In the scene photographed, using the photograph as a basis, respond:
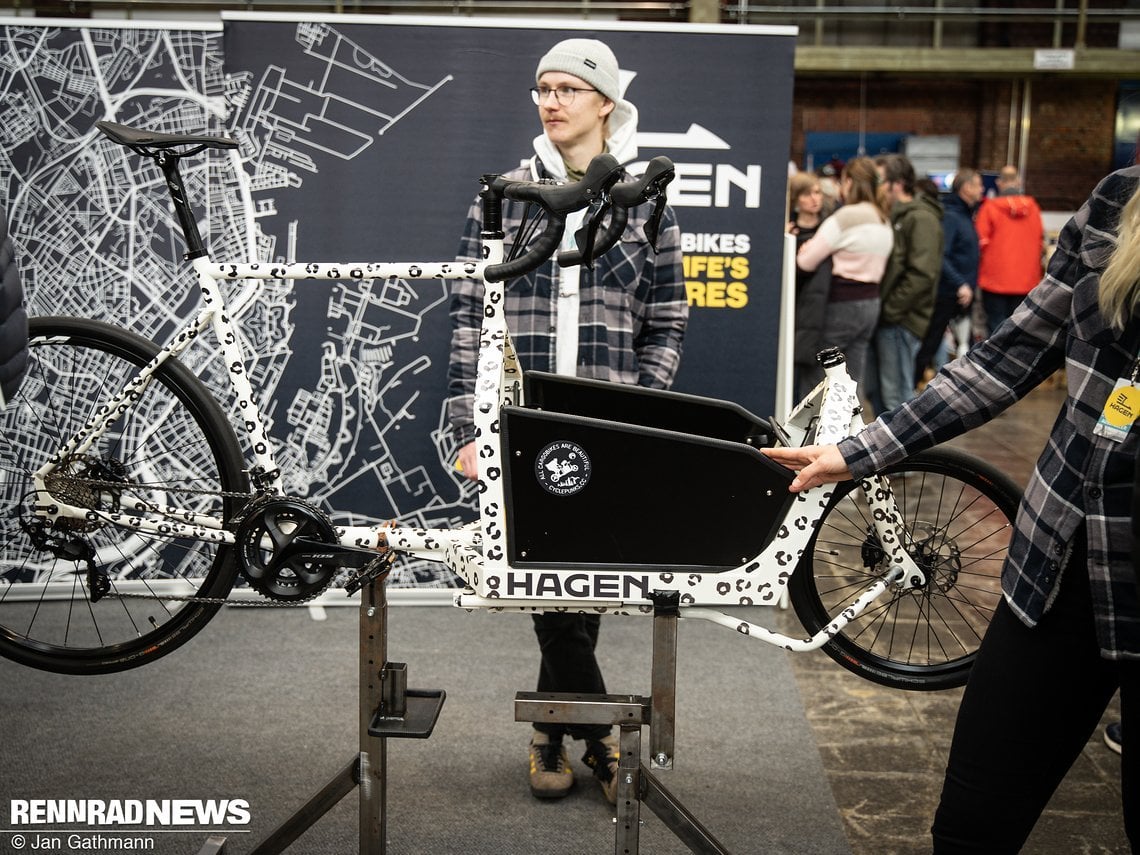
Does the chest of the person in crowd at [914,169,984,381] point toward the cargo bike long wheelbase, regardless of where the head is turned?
no

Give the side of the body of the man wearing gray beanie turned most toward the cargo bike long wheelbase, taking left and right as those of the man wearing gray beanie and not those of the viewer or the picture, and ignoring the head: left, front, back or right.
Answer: front

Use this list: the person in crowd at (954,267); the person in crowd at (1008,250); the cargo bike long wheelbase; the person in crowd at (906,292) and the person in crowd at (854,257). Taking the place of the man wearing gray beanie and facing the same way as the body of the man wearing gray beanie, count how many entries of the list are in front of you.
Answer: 1

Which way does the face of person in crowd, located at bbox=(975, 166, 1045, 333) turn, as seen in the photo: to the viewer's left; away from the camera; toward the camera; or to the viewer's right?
away from the camera

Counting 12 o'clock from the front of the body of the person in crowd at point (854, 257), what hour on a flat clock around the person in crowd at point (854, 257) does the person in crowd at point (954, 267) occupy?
the person in crowd at point (954, 267) is roughly at 2 o'clock from the person in crowd at point (854, 257).

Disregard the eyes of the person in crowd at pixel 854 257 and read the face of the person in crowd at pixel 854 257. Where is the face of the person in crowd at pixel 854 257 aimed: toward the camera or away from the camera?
away from the camera

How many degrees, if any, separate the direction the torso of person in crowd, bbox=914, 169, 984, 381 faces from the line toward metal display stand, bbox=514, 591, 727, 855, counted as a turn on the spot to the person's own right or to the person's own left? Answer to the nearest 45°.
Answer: approximately 90° to the person's own right

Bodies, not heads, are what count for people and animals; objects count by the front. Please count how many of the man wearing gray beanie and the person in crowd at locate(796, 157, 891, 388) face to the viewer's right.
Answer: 0

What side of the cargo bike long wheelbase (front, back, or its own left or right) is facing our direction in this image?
right

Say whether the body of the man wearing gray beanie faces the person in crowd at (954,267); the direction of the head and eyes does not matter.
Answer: no

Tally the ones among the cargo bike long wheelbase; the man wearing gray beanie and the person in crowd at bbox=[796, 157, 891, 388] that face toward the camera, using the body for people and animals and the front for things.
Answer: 1

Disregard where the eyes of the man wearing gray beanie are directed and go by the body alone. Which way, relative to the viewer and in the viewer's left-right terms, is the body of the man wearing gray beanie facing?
facing the viewer

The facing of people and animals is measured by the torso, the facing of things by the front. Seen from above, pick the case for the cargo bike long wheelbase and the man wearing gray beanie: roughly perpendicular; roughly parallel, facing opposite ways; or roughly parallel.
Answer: roughly perpendicular
